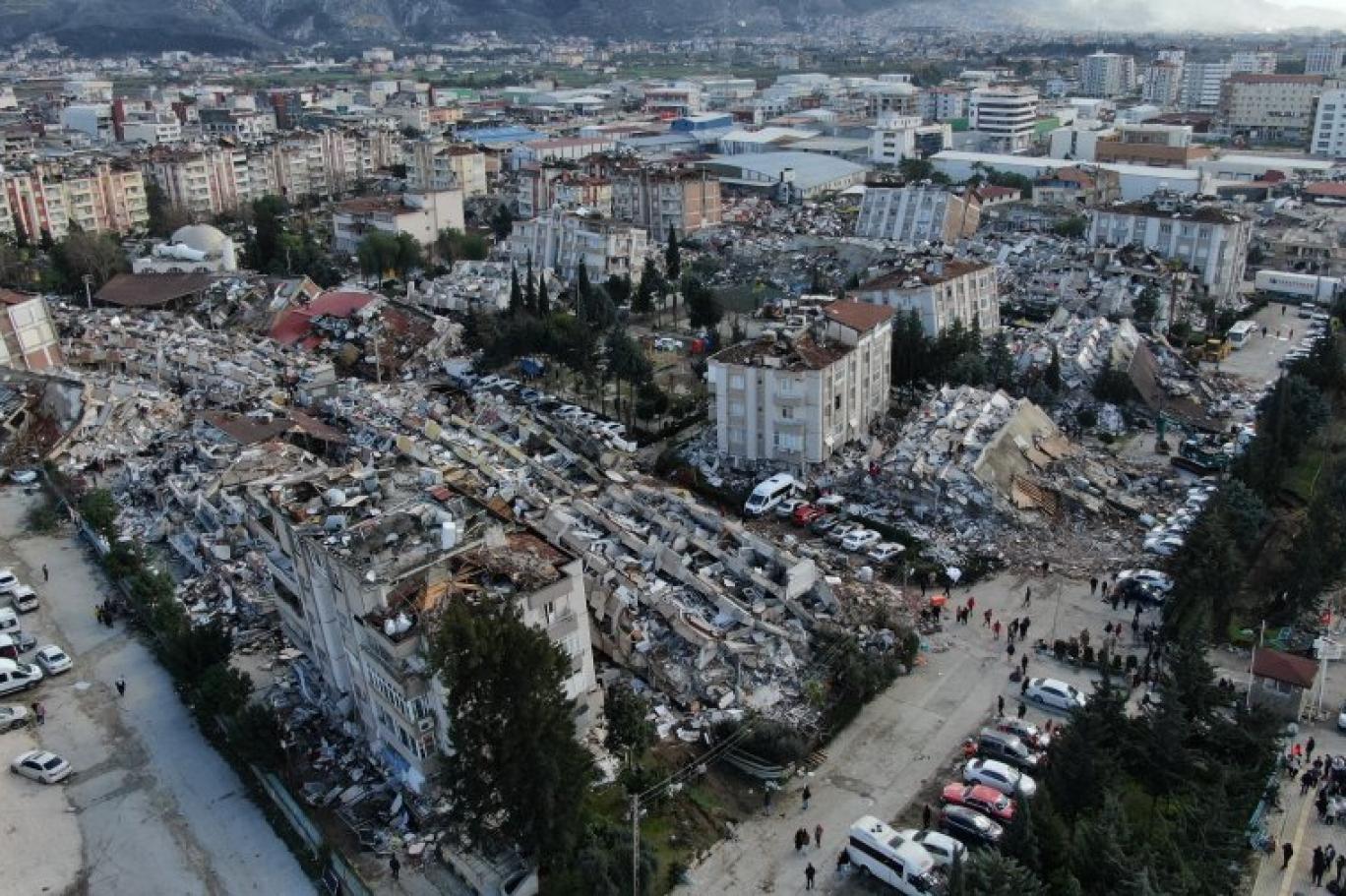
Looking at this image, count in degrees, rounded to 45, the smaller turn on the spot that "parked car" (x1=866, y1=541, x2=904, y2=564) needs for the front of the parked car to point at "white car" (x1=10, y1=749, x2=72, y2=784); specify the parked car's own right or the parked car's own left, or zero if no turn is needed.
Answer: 0° — it already faces it

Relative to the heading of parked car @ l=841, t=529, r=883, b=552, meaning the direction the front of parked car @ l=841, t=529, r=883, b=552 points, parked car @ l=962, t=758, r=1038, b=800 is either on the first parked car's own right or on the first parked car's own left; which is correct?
on the first parked car's own left

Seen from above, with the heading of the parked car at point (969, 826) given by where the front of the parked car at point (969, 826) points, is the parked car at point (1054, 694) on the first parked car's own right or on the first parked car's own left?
on the first parked car's own left

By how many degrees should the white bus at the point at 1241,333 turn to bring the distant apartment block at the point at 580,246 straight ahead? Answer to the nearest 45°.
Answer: approximately 45° to its right
